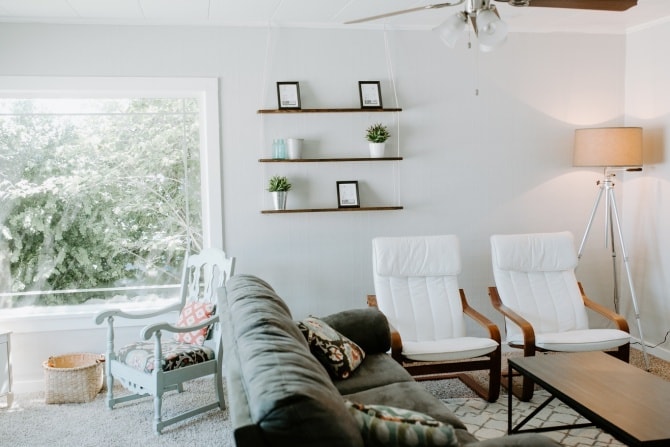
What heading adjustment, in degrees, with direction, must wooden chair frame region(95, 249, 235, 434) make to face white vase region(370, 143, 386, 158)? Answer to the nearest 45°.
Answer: approximately 135° to its left

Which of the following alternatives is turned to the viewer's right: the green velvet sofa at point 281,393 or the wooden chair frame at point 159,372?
the green velvet sofa

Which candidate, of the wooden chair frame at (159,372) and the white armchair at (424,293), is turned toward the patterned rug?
the white armchair

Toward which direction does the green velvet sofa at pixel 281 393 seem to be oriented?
to the viewer's right

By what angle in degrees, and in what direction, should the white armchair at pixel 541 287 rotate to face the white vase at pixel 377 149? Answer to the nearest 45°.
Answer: approximately 135° to its right

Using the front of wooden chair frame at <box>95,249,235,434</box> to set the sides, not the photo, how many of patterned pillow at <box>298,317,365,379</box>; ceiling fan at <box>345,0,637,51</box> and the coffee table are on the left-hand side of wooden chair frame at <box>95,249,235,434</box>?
3

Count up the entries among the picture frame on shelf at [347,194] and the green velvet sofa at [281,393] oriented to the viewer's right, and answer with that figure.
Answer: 1

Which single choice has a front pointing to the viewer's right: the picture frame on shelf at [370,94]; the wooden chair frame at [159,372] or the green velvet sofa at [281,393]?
the green velvet sofa

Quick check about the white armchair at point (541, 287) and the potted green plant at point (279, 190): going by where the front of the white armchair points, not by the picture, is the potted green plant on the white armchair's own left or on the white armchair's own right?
on the white armchair's own right

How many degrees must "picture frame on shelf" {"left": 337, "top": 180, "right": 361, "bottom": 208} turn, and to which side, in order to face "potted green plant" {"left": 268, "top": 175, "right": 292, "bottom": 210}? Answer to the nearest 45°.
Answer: approximately 90° to its right
